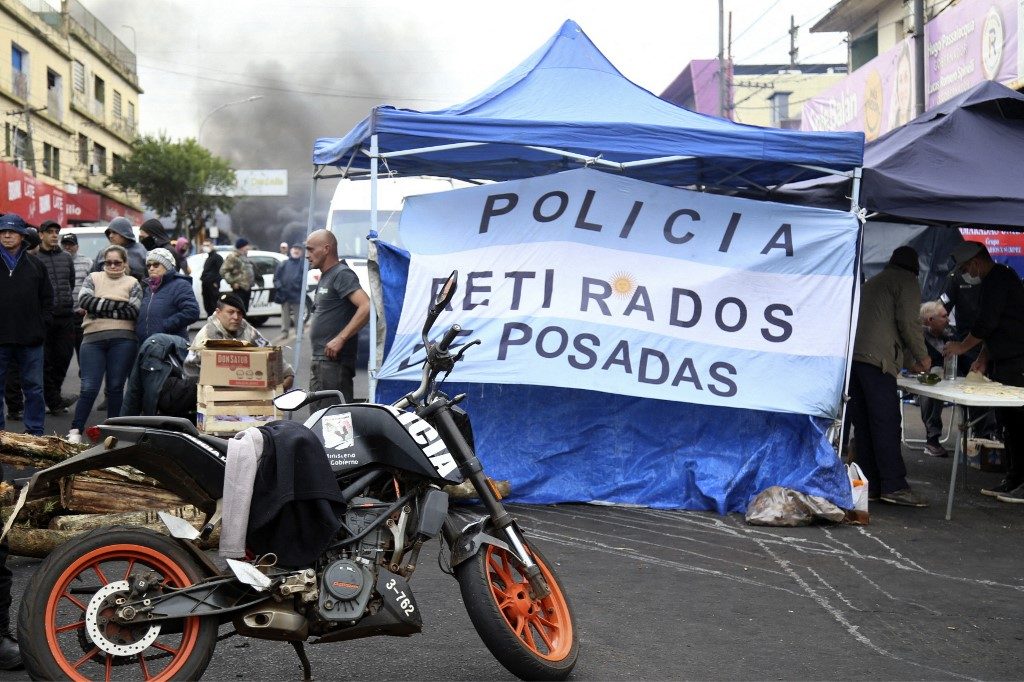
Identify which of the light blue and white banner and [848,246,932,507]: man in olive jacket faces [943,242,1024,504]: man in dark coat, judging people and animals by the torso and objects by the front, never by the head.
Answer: [848,246,932,507]: man in olive jacket

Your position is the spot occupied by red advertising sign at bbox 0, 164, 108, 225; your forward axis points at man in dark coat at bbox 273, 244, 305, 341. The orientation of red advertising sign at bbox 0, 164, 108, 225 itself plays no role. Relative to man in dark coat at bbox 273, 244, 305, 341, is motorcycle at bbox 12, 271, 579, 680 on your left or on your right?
right

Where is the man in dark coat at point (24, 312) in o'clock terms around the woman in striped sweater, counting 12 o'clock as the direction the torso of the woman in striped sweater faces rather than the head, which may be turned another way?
The man in dark coat is roughly at 4 o'clock from the woman in striped sweater.

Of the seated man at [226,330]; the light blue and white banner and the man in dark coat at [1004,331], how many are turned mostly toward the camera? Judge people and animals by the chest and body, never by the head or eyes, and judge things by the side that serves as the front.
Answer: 2

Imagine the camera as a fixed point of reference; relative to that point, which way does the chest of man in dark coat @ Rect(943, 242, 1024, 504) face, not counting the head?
to the viewer's left

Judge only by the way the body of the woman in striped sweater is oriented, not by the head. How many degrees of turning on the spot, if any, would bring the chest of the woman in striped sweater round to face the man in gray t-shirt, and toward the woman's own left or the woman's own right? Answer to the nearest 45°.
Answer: approximately 45° to the woman's own left

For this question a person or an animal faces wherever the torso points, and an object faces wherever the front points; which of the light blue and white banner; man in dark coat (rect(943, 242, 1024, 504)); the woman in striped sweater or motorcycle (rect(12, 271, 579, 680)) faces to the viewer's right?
the motorcycle

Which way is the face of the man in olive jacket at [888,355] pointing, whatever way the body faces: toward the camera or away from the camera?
away from the camera
